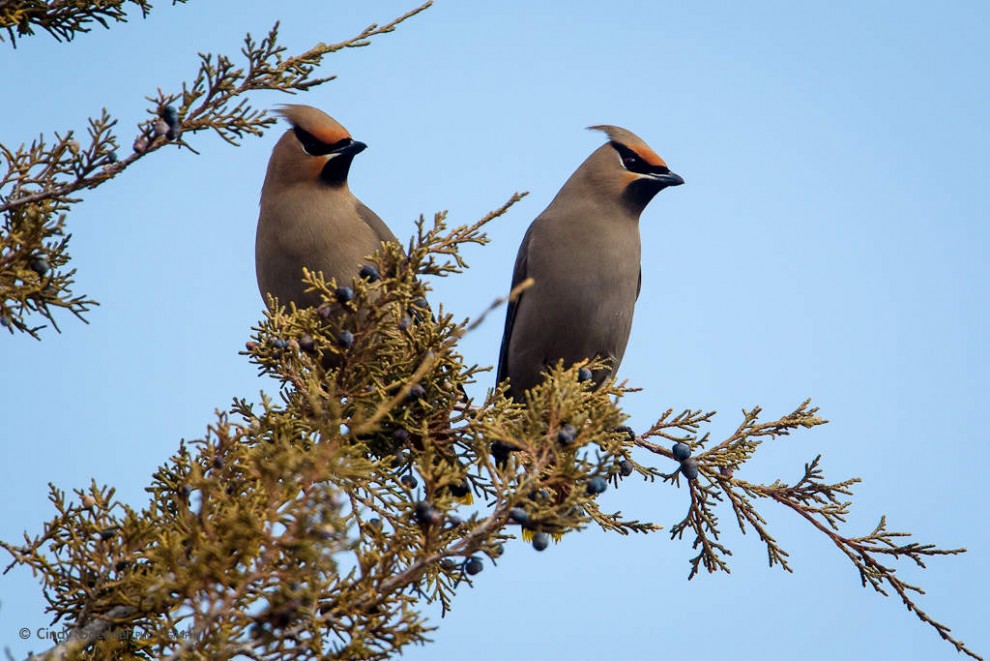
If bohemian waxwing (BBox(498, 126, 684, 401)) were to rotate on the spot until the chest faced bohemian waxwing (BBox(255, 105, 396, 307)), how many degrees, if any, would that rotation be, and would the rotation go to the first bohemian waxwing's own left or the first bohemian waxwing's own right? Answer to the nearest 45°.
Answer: approximately 90° to the first bohemian waxwing's own right

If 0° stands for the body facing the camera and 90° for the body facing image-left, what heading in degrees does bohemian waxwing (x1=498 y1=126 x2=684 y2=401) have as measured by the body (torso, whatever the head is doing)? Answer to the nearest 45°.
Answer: approximately 315°
